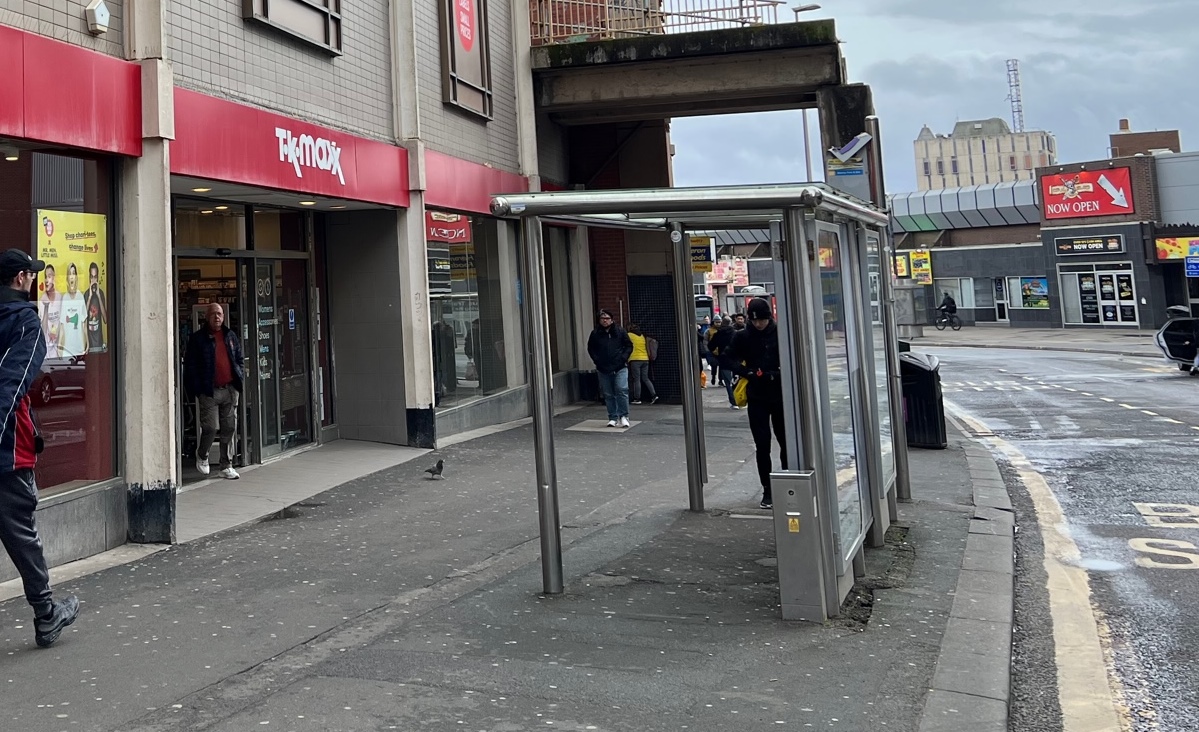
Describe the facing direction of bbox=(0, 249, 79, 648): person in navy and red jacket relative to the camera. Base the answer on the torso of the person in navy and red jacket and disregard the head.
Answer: to the viewer's right

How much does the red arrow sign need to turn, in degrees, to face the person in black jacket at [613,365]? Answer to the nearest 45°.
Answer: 0° — it already faces them

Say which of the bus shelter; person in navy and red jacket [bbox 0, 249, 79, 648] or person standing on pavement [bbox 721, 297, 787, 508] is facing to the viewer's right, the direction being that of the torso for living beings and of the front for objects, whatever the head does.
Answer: the person in navy and red jacket

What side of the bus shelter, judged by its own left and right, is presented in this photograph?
left

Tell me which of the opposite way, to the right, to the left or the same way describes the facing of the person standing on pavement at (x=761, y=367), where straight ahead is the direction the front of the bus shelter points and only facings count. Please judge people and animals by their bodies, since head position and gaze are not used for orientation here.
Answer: to the left
